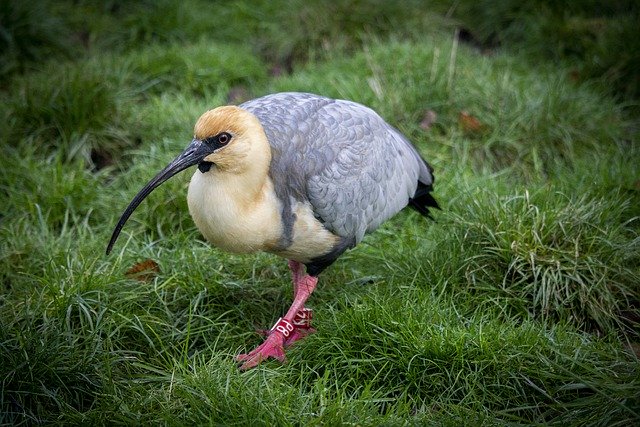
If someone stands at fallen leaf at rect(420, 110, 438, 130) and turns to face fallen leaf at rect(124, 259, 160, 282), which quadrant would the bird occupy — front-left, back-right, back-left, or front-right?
front-left

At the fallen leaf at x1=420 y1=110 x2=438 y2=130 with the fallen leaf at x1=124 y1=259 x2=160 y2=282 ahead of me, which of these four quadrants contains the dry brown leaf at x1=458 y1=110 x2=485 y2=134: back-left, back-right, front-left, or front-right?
back-left

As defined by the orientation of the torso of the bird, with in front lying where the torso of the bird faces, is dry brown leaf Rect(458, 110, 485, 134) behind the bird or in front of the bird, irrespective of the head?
behind

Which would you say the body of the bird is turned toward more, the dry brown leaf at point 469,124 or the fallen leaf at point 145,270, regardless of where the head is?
the fallen leaf

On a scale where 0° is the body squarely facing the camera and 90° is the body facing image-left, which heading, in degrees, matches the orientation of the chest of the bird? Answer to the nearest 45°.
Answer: approximately 45°

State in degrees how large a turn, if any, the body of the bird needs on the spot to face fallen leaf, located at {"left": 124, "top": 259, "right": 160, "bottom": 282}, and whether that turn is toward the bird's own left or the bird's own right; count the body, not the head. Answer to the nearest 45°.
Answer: approximately 45° to the bird's own right

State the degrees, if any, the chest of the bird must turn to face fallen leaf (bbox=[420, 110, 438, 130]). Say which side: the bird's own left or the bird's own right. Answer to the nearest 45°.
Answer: approximately 180°
